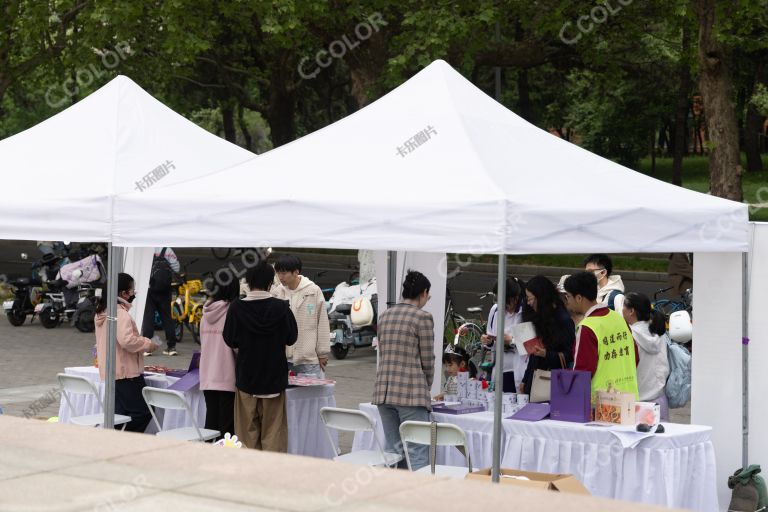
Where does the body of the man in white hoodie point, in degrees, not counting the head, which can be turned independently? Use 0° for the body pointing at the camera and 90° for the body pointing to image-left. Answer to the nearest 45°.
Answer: approximately 45°

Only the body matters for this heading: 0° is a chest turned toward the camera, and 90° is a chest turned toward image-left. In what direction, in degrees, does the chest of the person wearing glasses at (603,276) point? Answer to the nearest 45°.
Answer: approximately 45°

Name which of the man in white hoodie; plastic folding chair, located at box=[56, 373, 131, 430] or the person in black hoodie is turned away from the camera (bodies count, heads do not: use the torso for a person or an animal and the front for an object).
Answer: the person in black hoodie

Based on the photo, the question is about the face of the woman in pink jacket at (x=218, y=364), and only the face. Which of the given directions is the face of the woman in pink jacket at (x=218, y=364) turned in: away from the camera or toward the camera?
away from the camera

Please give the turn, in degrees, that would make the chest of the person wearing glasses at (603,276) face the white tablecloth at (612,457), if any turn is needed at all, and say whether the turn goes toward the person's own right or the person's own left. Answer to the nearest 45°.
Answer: approximately 45° to the person's own left

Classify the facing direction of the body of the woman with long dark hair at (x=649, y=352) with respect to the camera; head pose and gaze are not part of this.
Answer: to the viewer's left

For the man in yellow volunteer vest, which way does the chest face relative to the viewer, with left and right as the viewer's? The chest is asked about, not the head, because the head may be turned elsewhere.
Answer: facing away from the viewer and to the left of the viewer

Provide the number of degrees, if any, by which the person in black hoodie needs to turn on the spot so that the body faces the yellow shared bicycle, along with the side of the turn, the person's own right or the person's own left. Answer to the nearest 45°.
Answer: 0° — they already face it

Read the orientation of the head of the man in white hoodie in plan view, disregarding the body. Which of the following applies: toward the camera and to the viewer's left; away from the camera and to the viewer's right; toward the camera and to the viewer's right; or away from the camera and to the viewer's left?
toward the camera and to the viewer's left

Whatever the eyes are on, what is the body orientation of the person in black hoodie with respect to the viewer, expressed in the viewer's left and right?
facing away from the viewer

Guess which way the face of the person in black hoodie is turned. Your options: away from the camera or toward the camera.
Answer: away from the camera

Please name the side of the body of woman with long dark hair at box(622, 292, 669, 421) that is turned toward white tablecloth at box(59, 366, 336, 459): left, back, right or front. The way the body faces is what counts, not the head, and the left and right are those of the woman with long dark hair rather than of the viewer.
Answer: front
